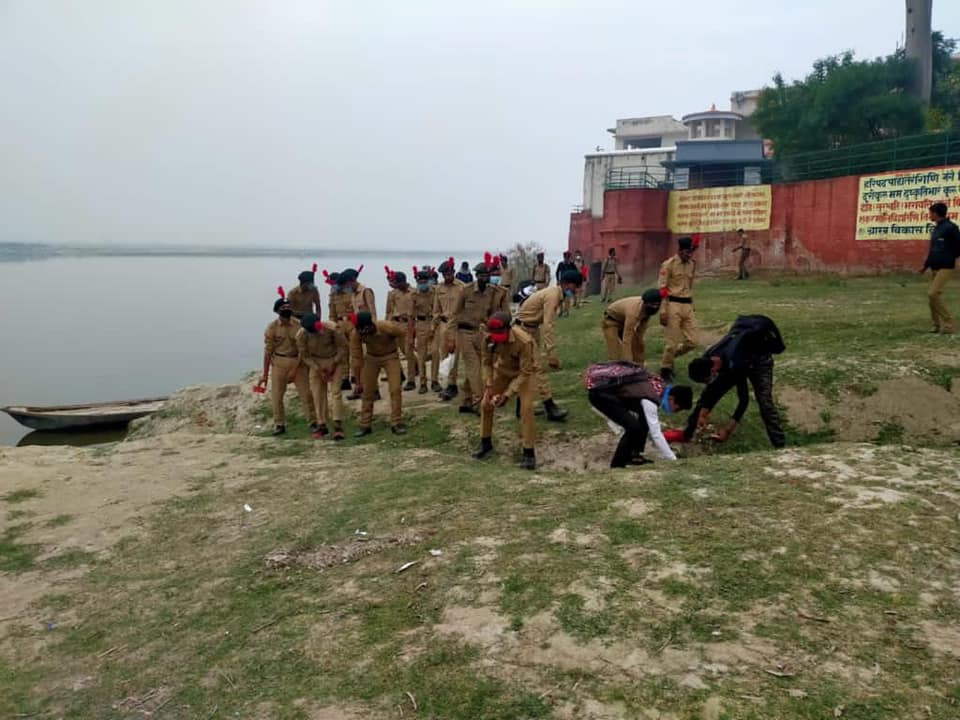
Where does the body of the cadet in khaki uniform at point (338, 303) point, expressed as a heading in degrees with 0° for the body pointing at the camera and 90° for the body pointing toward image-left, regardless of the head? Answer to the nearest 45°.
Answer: approximately 315°

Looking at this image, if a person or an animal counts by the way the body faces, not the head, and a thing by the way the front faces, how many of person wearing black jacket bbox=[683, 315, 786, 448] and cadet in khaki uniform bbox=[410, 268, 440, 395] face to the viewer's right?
0

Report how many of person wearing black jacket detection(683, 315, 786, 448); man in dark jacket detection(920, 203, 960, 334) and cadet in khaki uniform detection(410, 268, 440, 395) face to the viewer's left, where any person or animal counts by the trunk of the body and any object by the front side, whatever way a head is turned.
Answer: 2

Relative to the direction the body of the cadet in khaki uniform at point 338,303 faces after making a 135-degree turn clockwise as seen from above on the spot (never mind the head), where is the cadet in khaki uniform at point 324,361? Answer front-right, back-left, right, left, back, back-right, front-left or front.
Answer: left

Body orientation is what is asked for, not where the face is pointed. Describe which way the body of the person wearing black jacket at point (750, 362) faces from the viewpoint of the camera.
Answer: to the viewer's left

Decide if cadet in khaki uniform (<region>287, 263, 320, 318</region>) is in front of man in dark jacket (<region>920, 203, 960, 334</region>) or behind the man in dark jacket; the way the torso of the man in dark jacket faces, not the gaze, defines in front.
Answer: in front

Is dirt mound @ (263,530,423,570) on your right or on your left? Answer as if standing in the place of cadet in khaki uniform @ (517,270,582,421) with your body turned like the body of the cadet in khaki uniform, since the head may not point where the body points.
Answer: on your right

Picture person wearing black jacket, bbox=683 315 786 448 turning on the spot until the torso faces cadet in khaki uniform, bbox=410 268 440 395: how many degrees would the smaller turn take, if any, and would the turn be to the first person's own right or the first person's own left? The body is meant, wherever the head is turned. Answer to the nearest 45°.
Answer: approximately 45° to the first person's own right

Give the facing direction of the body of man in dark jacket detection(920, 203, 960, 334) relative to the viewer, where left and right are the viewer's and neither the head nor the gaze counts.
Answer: facing to the left of the viewer
